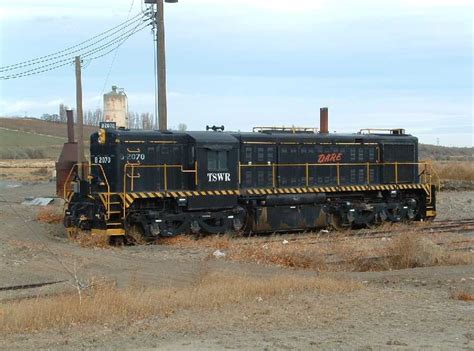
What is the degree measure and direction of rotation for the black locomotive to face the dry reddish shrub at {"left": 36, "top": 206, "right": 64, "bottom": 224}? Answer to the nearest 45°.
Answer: approximately 45° to its right

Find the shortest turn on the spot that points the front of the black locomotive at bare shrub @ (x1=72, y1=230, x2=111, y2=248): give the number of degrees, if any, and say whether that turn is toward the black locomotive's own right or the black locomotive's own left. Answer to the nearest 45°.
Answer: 0° — it already faces it

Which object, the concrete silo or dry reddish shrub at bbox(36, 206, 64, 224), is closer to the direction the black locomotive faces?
the dry reddish shrub

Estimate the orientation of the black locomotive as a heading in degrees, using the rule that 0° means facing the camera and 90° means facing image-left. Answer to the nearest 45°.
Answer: approximately 45°

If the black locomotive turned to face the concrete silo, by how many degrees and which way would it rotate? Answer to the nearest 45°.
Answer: approximately 90° to its right
